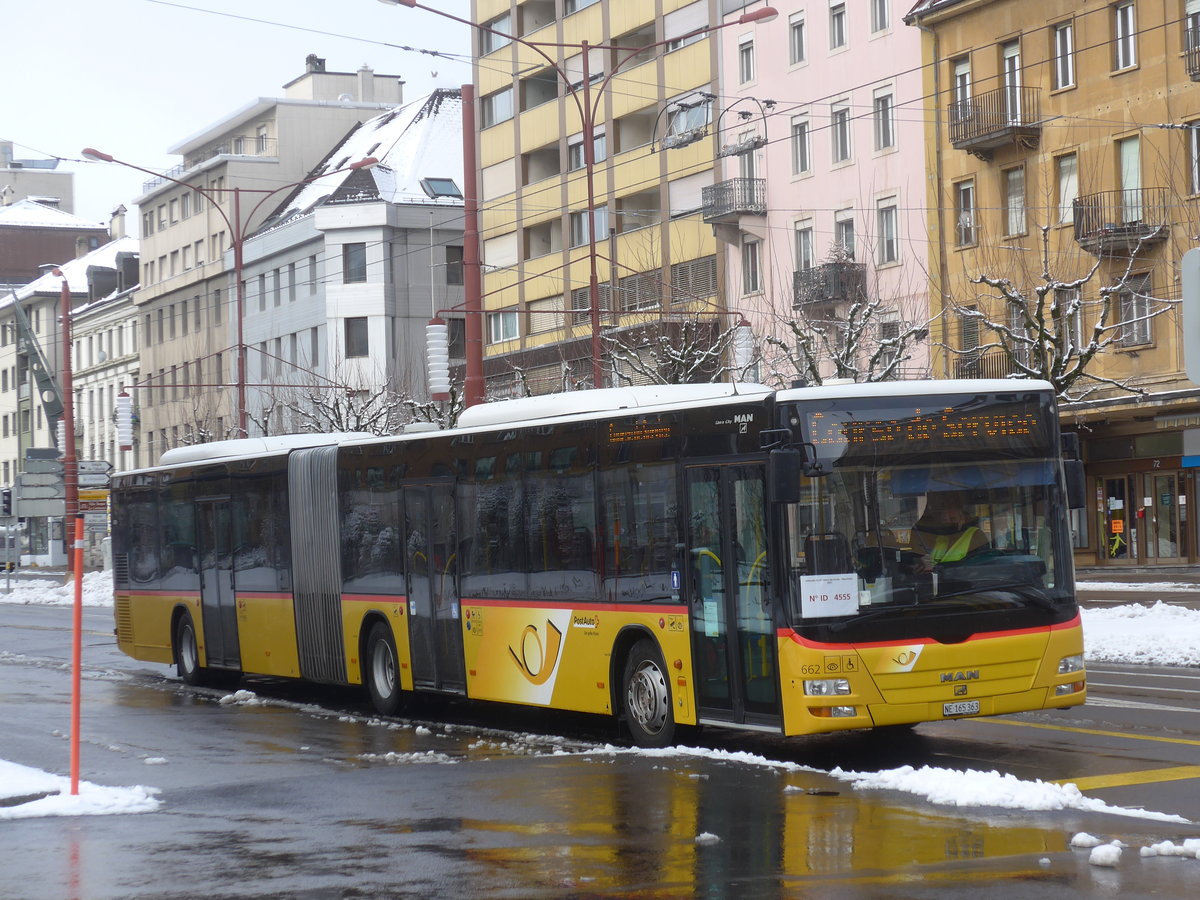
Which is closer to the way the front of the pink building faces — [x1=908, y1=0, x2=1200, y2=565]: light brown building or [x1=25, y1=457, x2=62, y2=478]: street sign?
the street sign

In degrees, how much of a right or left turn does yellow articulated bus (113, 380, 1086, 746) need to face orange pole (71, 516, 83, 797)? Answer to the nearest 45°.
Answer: approximately 135° to its right

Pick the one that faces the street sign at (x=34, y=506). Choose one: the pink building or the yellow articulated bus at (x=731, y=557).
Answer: the pink building

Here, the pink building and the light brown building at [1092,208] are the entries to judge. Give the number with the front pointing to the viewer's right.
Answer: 0

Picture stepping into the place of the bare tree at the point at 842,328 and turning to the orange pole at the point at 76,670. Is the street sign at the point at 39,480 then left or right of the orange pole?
right

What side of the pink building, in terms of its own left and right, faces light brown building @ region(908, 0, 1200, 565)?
left

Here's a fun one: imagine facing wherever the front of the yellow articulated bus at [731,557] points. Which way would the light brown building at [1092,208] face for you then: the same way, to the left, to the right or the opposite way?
to the right

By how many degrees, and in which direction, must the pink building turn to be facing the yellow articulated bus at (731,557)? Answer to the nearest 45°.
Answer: approximately 45° to its left

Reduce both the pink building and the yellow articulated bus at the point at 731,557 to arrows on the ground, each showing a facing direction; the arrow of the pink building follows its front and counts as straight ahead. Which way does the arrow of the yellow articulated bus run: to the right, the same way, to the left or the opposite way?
to the left
